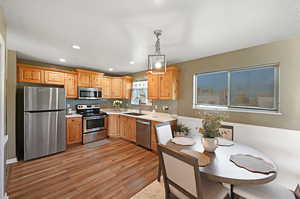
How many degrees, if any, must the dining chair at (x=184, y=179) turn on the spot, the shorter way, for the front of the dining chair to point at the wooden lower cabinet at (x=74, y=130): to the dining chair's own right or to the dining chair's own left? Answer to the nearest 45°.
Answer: approximately 90° to the dining chair's own left

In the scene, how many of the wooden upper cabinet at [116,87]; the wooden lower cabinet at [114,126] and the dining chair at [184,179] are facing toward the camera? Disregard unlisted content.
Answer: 2

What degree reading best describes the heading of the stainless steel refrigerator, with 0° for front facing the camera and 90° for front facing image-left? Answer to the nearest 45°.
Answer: approximately 315°

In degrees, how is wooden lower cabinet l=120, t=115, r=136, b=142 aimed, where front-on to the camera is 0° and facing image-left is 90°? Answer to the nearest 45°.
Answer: approximately 45°

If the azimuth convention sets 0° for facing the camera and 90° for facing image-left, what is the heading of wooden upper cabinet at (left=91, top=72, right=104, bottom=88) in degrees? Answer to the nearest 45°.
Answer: approximately 315°

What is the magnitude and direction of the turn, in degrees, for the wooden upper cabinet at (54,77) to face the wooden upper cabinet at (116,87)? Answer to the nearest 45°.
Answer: approximately 45° to its left

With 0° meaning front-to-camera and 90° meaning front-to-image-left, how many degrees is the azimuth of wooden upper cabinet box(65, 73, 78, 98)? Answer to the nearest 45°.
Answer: approximately 315°

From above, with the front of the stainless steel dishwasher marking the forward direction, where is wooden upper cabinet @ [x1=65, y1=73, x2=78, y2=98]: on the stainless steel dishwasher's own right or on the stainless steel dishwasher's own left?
on the stainless steel dishwasher's own right

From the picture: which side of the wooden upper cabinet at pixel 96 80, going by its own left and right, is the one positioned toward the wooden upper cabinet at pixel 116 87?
left
